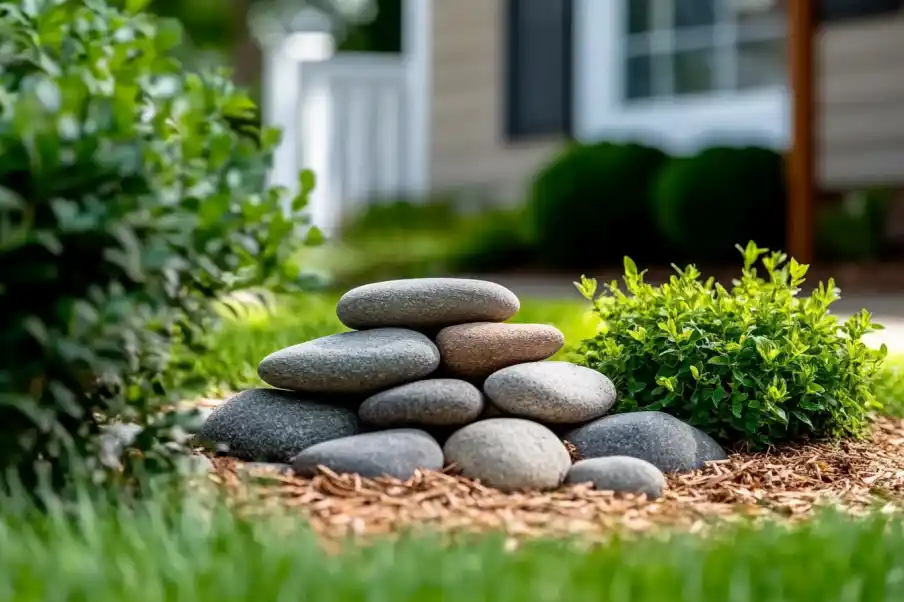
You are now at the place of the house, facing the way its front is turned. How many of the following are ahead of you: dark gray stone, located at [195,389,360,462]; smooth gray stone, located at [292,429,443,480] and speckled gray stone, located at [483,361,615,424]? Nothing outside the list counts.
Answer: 3

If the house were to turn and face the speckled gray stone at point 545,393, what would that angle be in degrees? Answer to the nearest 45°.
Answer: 0° — it already faces it

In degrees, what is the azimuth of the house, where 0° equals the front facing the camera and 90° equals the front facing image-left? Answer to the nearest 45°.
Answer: approximately 0°

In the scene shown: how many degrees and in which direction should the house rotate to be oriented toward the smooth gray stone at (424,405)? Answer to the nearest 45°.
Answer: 0° — it already faces it

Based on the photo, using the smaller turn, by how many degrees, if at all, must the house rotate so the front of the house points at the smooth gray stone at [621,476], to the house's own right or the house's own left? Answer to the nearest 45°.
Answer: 0° — it already faces it

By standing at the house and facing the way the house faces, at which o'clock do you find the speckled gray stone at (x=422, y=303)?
The speckled gray stone is roughly at 12 o'clock from the house.

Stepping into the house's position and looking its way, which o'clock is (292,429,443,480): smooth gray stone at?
The smooth gray stone is roughly at 12 o'clock from the house.

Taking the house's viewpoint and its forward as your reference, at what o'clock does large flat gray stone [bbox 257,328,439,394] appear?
The large flat gray stone is roughly at 12 o'clock from the house.

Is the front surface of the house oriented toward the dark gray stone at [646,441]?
yes

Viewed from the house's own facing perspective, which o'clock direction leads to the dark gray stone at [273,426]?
The dark gray stone is roughly at 12 o'clock from the house.
